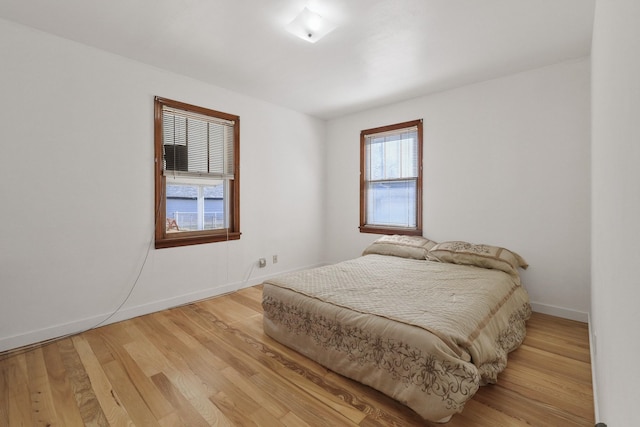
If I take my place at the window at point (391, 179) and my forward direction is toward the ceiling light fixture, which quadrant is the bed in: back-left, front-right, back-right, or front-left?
front-left

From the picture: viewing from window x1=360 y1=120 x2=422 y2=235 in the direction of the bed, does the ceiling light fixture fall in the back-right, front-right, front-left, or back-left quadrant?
front-right

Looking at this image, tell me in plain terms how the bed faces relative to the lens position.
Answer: facing the viewer and to the left of the viewer

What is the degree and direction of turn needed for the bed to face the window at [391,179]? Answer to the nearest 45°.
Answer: approximately 135° to its right
